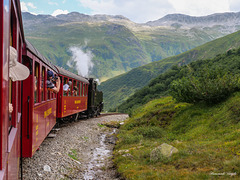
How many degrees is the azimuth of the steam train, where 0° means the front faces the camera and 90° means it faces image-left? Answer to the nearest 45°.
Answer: approximately 225°
